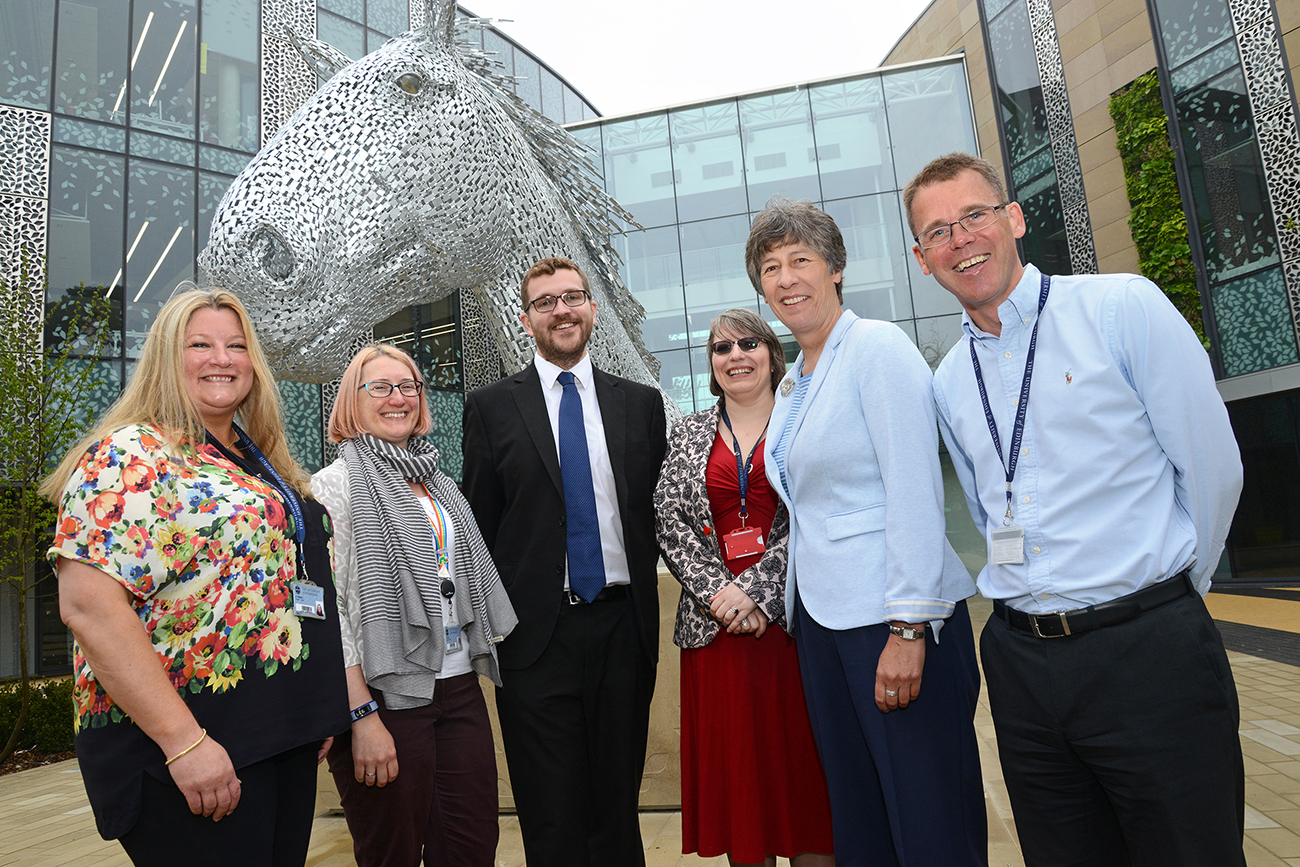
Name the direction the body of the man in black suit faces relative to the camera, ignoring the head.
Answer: toward the camera

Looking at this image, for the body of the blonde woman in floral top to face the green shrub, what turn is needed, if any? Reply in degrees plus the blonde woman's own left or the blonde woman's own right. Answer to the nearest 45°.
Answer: approximately 135° to the blonde woman's own left

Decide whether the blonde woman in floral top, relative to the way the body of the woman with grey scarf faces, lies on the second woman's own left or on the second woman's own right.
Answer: on the second woman's own right

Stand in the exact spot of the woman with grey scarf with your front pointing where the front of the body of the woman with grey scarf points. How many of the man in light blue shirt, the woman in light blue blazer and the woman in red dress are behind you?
0

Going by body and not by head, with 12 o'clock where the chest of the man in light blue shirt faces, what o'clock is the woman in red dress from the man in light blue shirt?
The woman in red dress is roughly at 2 o'clock from the man in light blue shirt.

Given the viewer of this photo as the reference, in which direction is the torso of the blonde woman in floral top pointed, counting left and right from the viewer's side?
facing the viewer and to the right of the viewer

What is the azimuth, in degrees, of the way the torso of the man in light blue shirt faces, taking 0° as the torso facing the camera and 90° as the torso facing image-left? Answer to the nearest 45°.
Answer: approximately 45°

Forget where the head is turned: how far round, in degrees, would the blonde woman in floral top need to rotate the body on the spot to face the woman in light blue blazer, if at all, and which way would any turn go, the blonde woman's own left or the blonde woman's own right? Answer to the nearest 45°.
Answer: approximately 45° to the blonde woman's own left

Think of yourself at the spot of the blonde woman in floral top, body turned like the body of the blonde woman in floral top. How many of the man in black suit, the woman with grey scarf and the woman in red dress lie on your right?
0

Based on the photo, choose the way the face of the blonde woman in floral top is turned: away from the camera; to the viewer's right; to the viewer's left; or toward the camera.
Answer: toward the camera

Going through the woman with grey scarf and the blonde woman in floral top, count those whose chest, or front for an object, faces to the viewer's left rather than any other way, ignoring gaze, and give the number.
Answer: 0

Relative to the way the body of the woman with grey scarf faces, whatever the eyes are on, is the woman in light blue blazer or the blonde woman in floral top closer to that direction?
the woman in light blue blazer

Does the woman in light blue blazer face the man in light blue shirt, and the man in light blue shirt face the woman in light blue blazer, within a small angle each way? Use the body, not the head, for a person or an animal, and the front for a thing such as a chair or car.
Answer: no

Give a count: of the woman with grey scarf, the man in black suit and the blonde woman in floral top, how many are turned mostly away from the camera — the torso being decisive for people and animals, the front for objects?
0

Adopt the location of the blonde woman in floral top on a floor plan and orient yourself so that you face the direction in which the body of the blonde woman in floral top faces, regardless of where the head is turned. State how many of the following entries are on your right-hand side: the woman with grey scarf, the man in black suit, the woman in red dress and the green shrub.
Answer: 0
